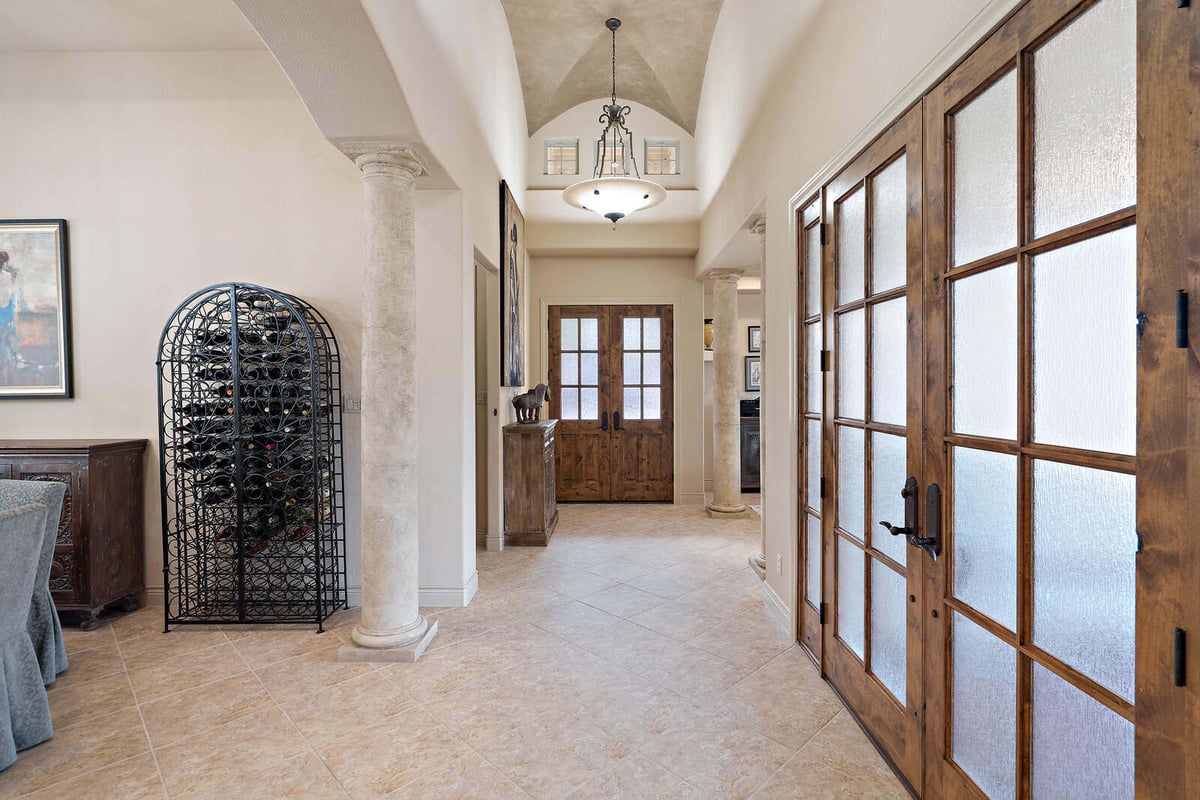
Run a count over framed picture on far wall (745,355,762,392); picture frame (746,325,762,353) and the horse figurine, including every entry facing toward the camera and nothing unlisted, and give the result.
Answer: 2

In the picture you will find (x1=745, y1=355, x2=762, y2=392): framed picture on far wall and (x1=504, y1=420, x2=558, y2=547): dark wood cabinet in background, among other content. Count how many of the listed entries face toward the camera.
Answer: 1

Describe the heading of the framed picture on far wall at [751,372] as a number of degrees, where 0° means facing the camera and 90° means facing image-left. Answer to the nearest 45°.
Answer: approximately 0°

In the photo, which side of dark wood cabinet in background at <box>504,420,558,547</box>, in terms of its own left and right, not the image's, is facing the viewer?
right

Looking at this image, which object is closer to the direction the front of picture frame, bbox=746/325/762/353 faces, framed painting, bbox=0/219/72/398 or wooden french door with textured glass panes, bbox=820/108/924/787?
the wooden french door with textured glass panes

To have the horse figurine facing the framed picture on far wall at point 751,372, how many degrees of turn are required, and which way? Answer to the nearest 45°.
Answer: approximately 45° to its left

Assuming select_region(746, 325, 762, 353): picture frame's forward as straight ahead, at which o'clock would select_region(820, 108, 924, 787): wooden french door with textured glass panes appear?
The wooden french door with textured glass panes is roughly at 12 o'clock from the picture frame.

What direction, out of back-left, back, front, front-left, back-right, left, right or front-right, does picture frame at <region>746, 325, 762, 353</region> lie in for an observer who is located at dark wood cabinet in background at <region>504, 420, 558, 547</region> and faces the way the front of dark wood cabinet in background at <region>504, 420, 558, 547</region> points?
front-left

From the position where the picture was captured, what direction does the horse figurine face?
facing to the right of the viewer
